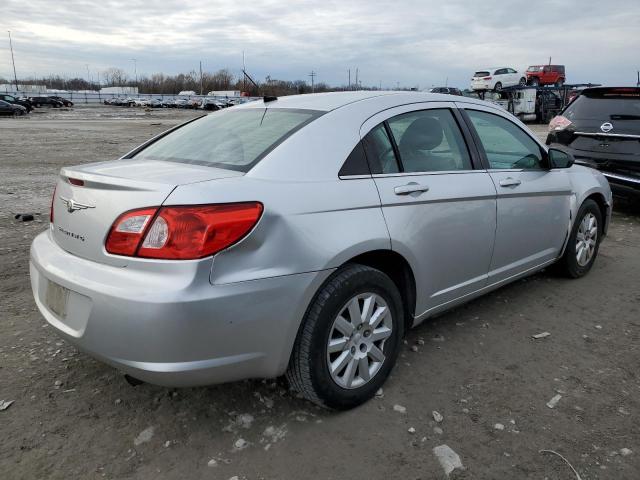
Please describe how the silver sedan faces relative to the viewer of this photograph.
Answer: facing away from the viewer and to the right of the viewer

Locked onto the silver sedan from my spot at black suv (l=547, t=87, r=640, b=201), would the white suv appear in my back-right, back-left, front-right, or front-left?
back-right

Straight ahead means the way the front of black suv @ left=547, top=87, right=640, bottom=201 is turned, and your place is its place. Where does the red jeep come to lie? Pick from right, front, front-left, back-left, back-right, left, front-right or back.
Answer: front-left

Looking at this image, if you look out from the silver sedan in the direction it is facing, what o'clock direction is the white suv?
The white suv is roughly at 11 o'clock from the silver sedan.

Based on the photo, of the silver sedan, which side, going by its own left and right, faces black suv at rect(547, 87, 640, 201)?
front

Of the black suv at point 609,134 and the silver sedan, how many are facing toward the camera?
0

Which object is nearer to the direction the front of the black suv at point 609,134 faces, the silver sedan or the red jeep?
the red jeep

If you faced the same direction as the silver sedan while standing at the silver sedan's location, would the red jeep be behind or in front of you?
in front

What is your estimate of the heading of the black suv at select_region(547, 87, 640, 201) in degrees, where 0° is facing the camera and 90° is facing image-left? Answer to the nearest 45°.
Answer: approximately 225°

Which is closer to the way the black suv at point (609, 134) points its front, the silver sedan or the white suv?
the white suv

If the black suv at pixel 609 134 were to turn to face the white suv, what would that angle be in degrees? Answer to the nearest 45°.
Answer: approximately 45° to its left
